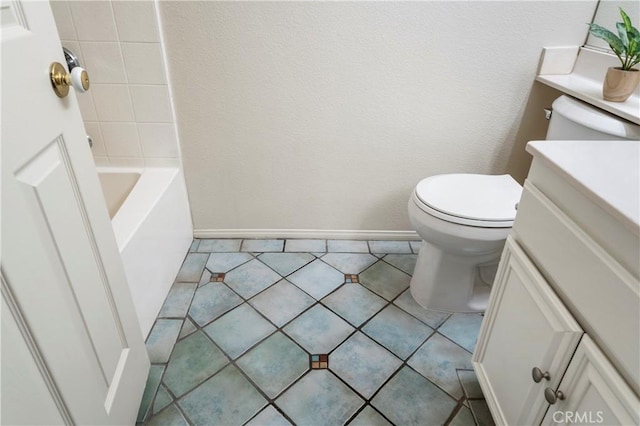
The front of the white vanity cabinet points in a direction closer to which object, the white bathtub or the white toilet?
the white bathtub

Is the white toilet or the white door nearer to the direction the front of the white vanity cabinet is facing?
the white door

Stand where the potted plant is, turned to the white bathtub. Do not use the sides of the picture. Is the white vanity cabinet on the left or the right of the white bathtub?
left

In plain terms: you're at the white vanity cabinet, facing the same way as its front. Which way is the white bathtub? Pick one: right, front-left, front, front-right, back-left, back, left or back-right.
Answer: front-right

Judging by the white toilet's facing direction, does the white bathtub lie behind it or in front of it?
in front

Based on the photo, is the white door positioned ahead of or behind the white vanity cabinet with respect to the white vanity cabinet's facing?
ahead

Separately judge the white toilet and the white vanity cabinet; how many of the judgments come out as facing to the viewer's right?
0

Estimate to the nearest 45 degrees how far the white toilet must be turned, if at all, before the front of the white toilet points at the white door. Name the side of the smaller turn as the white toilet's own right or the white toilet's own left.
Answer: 0° — it already faces it

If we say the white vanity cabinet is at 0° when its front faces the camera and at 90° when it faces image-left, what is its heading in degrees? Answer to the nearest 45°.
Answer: approximately 45°

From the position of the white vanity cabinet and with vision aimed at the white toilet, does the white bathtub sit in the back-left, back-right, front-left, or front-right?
front-left

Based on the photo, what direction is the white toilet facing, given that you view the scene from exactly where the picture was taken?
facing the viewer and to the left of the viewer
